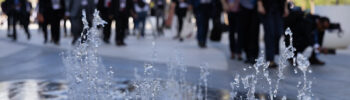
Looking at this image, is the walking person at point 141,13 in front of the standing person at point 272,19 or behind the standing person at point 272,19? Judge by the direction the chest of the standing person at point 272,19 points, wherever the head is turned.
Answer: behind

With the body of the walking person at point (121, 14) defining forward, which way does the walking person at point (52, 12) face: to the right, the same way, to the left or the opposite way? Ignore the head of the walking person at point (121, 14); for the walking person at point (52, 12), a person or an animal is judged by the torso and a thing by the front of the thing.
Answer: the same way

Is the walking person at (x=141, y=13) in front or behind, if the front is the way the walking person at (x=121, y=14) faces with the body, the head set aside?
behind

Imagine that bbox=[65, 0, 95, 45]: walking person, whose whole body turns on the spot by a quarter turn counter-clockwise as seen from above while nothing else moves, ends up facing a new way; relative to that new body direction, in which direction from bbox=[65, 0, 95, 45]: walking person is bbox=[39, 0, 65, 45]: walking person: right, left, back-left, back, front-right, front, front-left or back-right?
back

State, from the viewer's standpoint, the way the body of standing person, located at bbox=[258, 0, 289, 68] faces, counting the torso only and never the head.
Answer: toward the camera

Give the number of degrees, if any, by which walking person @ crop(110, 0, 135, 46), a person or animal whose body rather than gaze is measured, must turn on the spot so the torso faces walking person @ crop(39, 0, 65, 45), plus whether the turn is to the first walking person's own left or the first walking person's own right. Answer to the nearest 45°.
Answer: approximately 90° to the first walking person's own right

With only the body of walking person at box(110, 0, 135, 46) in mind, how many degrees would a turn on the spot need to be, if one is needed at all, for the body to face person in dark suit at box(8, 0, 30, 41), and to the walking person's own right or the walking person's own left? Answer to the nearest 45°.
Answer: approximately 135° to the walking person's own right

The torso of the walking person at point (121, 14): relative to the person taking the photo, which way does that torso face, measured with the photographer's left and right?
facing the viewer

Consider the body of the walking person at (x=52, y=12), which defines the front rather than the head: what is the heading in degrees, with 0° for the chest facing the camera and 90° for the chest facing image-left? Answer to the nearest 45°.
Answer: approximately 0°

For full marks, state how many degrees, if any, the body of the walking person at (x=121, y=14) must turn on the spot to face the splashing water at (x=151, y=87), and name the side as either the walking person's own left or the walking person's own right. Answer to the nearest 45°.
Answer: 0° — they already face it

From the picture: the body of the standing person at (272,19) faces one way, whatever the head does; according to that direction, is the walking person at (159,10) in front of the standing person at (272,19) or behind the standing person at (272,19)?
behind
